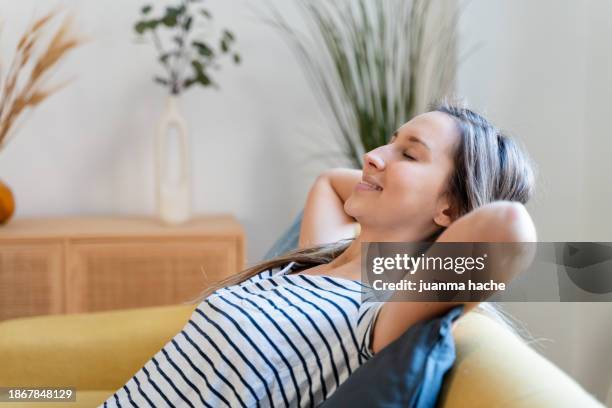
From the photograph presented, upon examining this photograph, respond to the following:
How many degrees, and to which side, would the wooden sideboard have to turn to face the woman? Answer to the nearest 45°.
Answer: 0° — it already faces them

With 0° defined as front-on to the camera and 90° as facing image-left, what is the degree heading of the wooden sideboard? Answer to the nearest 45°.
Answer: approximately 0°

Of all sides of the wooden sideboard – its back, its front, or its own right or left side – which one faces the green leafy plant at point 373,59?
left
